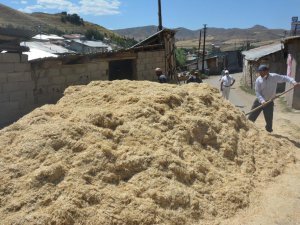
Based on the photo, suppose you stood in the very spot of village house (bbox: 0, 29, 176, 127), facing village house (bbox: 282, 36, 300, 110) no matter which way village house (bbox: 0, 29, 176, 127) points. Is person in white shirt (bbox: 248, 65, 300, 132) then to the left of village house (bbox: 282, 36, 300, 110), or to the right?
right

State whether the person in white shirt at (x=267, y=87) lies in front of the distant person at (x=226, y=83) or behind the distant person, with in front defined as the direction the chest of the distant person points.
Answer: in front

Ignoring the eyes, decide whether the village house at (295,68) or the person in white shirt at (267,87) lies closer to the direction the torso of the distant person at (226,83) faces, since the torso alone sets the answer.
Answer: the person in white shirt

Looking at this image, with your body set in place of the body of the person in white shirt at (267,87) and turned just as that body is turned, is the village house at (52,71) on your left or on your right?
on your right

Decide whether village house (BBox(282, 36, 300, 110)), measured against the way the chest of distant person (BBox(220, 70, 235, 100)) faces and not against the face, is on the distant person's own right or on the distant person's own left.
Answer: on the distant person's own left

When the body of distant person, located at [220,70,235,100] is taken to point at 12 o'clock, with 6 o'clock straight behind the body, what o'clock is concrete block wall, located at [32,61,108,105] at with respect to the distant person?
The concrete block wall is roughly at 2 o'clock from the distant person.

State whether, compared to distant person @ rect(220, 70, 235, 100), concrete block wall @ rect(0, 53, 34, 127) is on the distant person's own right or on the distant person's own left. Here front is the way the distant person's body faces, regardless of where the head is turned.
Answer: on the distant person's own right

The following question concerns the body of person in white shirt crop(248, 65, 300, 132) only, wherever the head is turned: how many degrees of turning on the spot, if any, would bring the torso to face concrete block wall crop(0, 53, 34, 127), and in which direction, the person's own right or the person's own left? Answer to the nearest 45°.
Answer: approximately 90° to the person's own right
